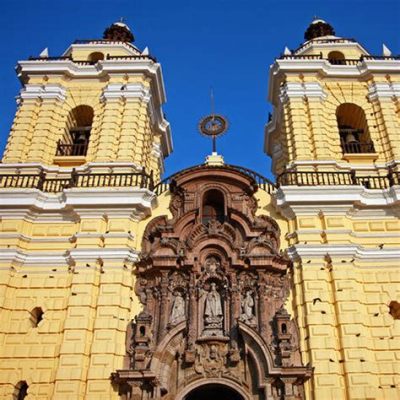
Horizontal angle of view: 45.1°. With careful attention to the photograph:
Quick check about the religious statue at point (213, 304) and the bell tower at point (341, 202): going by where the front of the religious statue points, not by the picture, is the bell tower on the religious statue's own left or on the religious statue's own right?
on the religious statue's own left

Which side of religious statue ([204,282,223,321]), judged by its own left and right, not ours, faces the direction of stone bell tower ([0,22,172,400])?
right

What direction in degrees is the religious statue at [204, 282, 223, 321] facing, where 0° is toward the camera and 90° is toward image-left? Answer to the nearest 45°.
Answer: approximately 0°
